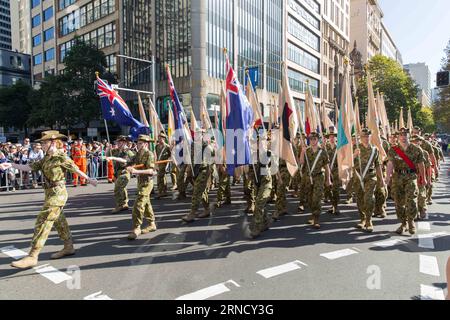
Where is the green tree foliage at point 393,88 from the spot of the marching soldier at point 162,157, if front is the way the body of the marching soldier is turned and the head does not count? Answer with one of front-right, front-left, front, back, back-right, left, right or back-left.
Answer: back

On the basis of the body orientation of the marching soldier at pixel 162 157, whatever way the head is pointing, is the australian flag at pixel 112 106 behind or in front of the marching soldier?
in front

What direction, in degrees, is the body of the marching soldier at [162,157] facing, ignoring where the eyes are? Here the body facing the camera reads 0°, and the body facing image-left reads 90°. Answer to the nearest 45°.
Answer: approximately 45°

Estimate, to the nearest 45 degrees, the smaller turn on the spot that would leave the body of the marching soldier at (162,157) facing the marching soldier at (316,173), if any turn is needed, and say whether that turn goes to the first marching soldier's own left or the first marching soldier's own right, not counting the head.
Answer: approximately 90° to the first marching soldier's own left

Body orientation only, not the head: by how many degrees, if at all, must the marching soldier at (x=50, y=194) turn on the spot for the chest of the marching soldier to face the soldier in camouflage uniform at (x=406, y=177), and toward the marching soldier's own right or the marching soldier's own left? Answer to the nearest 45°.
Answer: approximately 180°

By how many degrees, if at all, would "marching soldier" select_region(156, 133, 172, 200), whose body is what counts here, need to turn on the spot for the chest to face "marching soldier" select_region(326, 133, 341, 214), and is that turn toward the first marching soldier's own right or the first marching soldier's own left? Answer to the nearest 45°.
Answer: approximately 90° to the first marching soldier's own left
